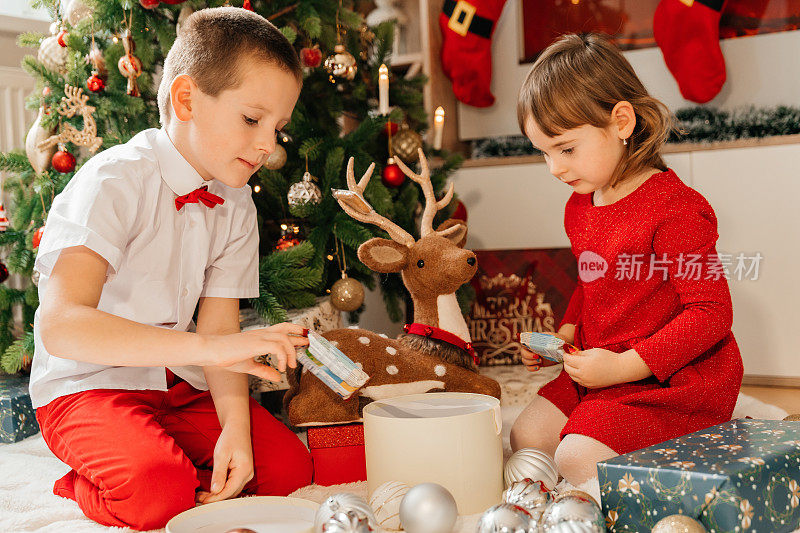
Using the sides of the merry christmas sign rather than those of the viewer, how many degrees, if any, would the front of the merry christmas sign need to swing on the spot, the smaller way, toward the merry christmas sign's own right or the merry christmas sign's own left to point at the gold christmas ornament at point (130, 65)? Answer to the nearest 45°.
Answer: approximately 45° to the merry christmas sign's own right

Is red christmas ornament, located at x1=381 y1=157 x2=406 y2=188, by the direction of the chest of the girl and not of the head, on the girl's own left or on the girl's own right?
on the girl's own right

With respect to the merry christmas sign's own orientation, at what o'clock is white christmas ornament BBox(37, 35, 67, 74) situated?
The white christmas ornament is roughly at 2 o'clock from the merry christmas sign.

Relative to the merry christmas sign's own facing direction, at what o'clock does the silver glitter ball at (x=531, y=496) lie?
The silver glitter ball is roughly at 12 o'clock from the merry christmas sign.

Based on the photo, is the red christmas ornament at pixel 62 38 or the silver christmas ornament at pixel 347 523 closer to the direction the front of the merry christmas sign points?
the silver christmas ornament

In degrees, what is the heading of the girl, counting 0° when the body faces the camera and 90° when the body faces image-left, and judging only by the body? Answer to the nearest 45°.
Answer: approximately 45°

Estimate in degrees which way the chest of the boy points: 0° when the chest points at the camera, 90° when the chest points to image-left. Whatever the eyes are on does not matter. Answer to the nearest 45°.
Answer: approximately 315°
